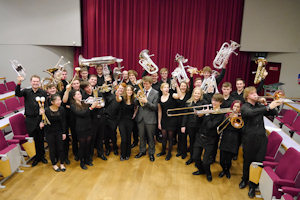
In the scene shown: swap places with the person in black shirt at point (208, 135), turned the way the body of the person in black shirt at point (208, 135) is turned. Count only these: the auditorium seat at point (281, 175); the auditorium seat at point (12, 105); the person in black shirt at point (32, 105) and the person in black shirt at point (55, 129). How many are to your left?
1

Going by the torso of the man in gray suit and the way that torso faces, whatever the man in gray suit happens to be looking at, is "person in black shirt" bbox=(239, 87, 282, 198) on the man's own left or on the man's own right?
on the man's own left

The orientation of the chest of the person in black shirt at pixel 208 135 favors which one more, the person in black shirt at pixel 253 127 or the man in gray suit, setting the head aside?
the man in gray suit

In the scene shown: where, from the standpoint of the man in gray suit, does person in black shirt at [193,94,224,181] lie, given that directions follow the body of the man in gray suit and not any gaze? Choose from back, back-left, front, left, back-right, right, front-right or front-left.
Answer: left

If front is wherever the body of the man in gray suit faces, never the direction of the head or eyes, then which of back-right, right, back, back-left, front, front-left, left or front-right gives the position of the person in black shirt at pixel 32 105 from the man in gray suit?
front-right

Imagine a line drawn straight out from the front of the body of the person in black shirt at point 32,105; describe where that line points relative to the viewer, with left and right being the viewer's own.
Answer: facing the viewer

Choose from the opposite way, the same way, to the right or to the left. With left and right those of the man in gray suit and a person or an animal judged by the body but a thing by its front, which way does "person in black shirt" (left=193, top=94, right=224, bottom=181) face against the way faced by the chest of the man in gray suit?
the same way

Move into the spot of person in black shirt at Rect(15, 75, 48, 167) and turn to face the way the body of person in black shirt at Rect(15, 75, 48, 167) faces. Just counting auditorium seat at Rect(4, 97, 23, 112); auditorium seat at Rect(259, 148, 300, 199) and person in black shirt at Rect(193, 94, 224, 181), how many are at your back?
1

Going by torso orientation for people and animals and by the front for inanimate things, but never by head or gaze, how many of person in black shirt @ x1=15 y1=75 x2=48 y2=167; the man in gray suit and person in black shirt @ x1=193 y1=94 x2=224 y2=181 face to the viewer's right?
0

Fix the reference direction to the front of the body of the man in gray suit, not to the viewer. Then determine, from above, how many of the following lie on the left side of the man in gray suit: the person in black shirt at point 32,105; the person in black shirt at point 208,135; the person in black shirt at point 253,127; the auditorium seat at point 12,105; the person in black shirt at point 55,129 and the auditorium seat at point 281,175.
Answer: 3

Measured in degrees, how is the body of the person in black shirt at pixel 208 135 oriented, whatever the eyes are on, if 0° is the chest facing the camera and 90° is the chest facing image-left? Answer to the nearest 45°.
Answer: approximately 45°

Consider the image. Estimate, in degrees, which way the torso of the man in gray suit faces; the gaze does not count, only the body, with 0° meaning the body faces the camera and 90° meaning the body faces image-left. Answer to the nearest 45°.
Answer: approximately 45°

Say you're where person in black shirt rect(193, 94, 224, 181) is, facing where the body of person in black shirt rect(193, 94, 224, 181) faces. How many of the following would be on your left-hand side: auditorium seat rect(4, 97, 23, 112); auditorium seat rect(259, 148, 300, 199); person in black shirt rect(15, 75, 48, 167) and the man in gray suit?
1

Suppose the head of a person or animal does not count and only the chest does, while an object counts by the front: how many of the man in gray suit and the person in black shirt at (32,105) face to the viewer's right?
0
